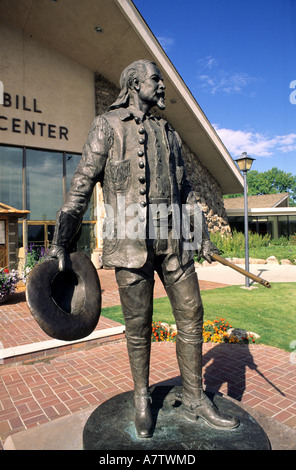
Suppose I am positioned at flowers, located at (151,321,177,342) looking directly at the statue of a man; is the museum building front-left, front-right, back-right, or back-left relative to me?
back-right

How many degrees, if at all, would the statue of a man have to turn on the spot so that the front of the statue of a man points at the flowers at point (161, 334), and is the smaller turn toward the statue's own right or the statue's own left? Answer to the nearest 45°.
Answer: approximately 135° to the statue's own left

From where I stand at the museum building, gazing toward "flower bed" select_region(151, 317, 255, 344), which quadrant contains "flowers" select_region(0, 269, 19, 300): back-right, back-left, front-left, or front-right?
front-right

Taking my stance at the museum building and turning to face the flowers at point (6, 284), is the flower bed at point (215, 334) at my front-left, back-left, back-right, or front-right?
front-left

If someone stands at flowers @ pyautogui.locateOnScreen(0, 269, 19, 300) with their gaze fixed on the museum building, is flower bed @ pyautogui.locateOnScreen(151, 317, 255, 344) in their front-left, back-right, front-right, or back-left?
back-right

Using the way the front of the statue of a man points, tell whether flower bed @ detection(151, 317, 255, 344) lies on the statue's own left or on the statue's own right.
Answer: on the statue's own left

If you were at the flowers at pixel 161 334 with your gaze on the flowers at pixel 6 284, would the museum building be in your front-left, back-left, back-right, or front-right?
front-right

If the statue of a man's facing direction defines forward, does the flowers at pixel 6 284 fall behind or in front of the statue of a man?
behind

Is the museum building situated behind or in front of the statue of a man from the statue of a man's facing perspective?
behind

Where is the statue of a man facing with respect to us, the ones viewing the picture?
facing the viewer and to the right of the viewer

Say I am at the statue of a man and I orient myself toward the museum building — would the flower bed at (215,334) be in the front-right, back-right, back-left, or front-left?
front-right
